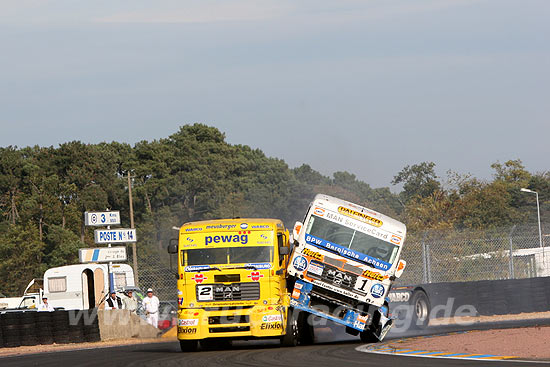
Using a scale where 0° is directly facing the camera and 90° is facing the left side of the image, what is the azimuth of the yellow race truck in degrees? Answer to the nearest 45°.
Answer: approximately 0°

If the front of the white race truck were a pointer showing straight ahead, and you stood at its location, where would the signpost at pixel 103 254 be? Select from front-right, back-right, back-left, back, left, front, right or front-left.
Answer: back-right

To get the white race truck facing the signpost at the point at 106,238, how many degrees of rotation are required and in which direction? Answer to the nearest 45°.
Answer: approximately 135° to its right

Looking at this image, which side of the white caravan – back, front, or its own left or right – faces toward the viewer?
right

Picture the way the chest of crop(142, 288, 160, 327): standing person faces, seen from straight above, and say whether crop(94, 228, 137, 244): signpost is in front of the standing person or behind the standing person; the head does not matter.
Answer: behind

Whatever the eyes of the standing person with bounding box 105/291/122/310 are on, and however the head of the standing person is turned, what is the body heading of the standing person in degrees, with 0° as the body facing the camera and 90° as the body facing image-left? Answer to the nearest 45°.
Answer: approximately 0°

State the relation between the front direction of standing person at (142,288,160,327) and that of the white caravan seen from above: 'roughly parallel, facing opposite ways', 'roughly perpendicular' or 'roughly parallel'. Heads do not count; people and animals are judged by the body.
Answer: roughly perpendicular

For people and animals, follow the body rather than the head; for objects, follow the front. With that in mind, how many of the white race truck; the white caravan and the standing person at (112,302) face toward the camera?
2
